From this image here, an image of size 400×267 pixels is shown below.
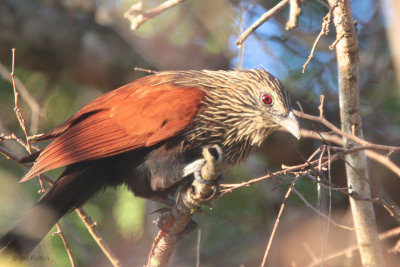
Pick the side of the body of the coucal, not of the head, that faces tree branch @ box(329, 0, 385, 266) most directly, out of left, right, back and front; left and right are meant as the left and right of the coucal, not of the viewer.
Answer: front

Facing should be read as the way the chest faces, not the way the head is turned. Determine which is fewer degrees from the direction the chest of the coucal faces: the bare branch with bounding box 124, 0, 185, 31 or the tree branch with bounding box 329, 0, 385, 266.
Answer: the tree branch

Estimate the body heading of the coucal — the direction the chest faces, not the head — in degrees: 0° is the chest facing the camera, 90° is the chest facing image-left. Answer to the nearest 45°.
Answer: approximately 270°
